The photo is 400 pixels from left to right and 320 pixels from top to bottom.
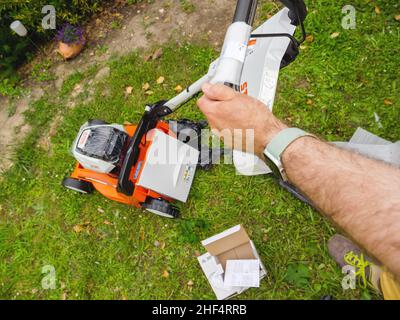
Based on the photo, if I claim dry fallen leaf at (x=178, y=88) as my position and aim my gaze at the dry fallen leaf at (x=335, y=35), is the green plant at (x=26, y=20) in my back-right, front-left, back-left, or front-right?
back-left

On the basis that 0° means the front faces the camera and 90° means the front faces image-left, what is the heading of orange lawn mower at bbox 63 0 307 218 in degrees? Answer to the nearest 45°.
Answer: approximately 90°

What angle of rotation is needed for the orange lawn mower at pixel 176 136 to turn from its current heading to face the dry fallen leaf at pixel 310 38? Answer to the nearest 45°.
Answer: approximately 135° to its right

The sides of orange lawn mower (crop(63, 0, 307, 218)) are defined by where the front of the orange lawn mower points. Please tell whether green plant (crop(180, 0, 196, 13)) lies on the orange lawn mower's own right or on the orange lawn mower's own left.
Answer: on the orange lawn mower's own right

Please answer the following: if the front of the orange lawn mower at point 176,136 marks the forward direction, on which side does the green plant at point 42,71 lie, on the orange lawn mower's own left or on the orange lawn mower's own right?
on the orange lawn mower's own right

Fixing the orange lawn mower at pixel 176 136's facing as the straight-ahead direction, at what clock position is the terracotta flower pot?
The terracotta flower pot is roughly at 2 o'clock from the orange lawn mower.

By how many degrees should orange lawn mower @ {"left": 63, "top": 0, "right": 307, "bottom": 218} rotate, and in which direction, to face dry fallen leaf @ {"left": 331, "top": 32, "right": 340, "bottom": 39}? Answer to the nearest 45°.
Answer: approximately 135° to its right
